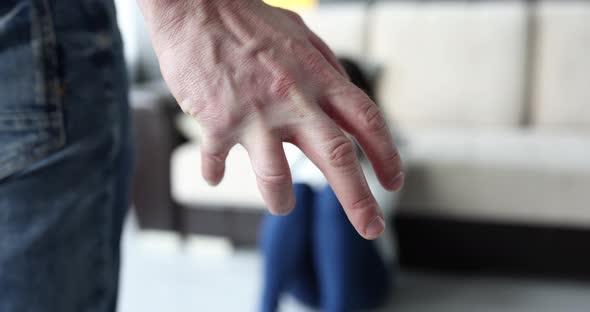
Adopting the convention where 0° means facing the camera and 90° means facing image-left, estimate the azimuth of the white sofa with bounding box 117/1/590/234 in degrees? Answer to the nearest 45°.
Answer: approximately 0°
